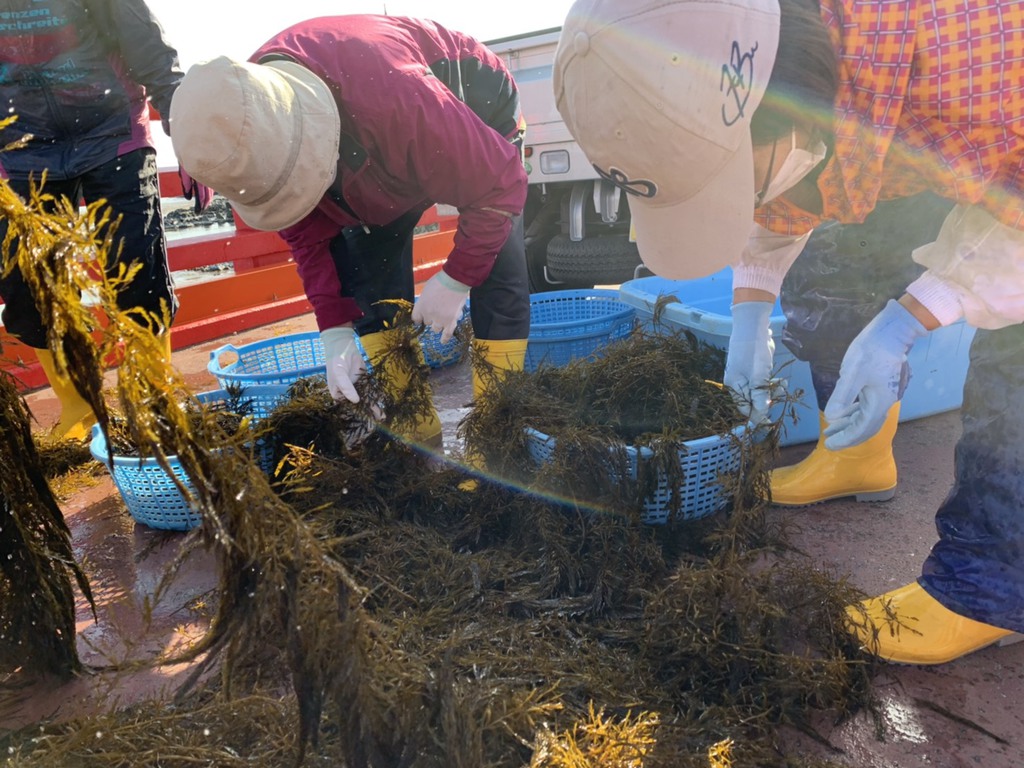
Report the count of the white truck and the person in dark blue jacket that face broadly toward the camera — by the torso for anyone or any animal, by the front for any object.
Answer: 1

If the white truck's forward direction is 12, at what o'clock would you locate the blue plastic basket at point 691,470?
The blue plastic basket is roughly at 6 o'clock from the white truck.

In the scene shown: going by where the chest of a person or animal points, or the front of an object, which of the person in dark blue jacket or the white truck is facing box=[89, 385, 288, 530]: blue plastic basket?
the person in dark blue jacket

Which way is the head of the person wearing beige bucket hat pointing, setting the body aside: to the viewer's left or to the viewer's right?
to the viewer's left

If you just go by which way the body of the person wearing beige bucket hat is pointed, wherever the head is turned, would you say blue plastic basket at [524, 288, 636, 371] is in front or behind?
behind

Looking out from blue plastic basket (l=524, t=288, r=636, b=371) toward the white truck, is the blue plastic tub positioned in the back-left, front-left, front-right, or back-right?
back-right

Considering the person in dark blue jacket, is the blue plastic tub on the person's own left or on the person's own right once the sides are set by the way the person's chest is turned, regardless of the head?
on the person's own left

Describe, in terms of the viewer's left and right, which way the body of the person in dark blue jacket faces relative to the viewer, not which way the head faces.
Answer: facing the viewer

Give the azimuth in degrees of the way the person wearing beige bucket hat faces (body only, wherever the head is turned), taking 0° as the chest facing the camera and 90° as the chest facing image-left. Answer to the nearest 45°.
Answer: approximately 45°

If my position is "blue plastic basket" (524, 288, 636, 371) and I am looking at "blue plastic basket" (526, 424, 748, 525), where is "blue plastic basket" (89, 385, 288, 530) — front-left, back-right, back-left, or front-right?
front-right

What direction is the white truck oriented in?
away from the camera
